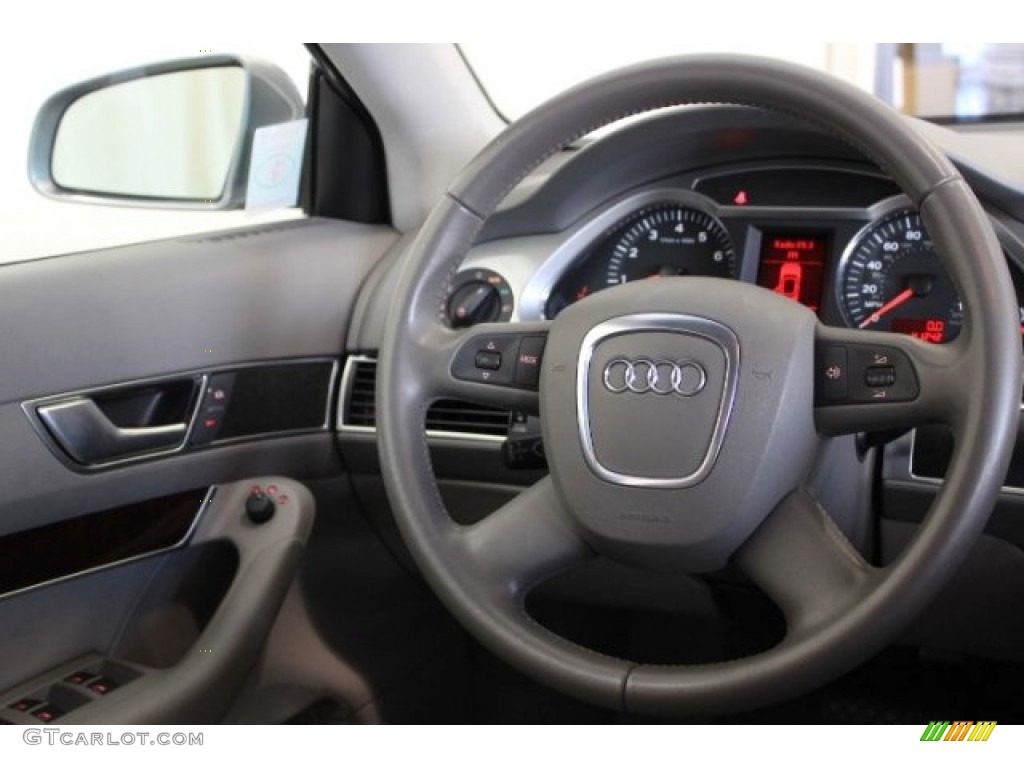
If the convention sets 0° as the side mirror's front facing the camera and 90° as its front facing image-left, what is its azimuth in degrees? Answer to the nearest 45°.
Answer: approximately 0°

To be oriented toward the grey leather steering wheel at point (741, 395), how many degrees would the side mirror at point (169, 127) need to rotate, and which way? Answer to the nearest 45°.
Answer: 0° — it already faces it

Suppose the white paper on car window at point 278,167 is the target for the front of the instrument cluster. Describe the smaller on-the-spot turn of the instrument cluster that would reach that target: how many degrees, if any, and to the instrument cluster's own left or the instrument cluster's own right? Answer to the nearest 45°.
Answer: approximately 135° to the instrument cluster's own right

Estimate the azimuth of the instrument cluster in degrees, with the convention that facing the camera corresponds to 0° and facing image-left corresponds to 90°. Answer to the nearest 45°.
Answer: approximately 0°

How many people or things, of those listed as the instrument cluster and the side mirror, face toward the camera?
2

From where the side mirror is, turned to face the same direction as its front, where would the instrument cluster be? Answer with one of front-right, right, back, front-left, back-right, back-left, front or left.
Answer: front-left

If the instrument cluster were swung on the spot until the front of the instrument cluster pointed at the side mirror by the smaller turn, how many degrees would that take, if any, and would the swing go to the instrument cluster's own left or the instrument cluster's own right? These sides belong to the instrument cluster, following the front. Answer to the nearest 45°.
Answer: approximately 135° to the instrument cluster's own right
